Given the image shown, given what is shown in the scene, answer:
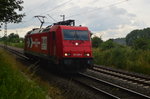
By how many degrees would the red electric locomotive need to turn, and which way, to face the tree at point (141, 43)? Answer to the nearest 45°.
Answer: approximately 90° to its left

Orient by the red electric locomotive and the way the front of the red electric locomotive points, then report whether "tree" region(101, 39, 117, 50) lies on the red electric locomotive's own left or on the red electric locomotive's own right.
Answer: on the red electric locomotive's own left

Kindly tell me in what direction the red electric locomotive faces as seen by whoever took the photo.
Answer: facing the viewer and to the right of the viewer
